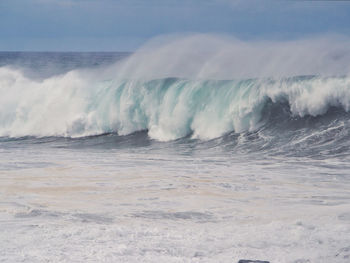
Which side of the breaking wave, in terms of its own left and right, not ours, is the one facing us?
front
